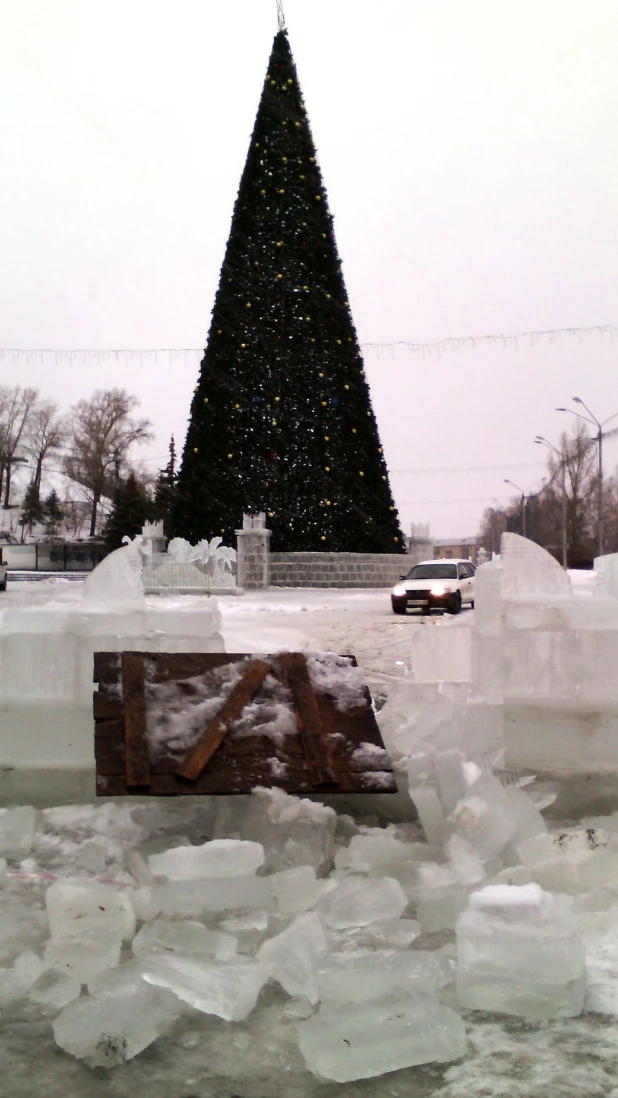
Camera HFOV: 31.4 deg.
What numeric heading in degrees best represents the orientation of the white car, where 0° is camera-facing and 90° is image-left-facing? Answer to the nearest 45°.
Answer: approximately 45°

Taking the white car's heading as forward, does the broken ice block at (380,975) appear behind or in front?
in front

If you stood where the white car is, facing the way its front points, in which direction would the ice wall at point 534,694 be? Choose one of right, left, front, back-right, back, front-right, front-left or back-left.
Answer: front-left

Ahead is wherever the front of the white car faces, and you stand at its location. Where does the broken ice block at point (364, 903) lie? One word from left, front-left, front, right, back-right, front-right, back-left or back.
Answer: front-left

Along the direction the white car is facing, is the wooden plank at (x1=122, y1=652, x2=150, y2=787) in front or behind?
in front

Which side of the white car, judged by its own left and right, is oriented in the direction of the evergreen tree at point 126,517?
right

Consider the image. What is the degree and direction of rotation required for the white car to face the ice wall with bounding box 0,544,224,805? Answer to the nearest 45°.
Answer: approximately 45° to its left

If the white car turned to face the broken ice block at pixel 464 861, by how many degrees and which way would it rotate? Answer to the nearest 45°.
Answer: approximately 45° to its left

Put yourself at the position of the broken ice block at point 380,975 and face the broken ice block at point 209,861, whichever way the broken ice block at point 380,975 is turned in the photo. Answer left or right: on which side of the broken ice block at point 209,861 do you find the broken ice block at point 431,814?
right

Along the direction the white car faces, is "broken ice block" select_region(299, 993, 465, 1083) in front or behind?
in front

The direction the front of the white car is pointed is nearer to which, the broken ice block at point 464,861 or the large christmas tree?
the broken ice block

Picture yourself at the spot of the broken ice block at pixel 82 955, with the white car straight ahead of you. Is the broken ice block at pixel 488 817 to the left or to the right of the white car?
right

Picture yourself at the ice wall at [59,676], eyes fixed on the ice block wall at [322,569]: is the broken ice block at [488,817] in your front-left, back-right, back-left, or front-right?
back-right
